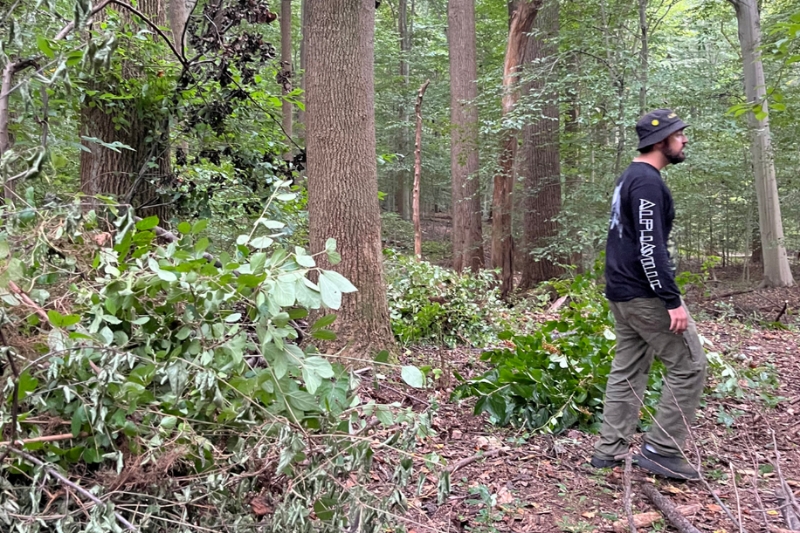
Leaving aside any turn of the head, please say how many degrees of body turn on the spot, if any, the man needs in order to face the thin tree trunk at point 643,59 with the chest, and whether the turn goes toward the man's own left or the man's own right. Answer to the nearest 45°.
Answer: approximately 90° to the man's own left

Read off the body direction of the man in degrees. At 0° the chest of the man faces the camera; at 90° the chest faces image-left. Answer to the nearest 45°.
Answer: approximately 270°

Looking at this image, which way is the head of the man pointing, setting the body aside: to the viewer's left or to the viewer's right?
to the viewer's right

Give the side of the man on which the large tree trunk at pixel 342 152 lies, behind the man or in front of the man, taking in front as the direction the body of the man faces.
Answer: behind

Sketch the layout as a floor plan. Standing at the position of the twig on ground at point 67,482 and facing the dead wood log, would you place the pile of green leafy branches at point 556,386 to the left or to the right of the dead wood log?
left

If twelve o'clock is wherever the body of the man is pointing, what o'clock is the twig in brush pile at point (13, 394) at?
The twig in brush pile is roughly at 4 o'clock from the man.

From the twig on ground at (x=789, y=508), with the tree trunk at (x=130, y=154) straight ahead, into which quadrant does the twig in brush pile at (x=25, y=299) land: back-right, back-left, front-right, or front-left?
front-left

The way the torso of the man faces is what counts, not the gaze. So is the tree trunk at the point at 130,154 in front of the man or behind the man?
behind
